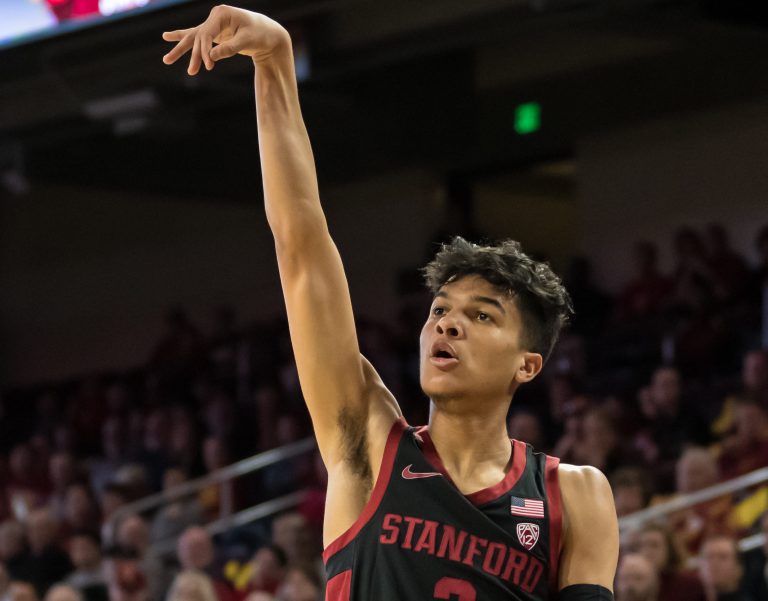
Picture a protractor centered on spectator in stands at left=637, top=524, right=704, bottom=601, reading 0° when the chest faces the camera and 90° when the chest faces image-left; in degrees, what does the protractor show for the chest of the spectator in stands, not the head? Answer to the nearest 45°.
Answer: approximately 45°

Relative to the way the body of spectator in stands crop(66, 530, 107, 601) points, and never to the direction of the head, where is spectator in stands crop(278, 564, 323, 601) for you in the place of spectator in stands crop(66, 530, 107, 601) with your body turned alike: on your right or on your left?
on your left

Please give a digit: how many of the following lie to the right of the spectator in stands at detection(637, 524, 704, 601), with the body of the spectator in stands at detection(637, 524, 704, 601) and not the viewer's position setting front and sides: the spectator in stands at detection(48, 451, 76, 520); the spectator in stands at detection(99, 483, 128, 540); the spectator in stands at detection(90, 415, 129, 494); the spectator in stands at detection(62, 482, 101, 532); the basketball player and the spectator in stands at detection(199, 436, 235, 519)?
5

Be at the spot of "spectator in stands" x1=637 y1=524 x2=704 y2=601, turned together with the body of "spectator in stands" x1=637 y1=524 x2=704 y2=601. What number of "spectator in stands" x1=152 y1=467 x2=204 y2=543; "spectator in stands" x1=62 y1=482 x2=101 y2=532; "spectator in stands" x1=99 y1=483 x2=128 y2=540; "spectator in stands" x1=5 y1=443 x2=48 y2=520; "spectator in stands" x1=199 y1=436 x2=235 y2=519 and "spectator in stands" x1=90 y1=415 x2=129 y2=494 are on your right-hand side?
6

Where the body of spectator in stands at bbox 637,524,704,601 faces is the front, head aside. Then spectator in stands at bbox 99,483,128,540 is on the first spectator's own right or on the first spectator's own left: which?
on the first spectator's own right

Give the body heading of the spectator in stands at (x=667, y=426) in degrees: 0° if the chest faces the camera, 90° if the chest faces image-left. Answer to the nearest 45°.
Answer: approximately 45°

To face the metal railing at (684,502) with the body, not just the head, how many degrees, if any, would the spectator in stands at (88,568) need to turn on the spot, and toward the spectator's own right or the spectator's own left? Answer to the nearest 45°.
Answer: approximately 90° to the spectator's own left

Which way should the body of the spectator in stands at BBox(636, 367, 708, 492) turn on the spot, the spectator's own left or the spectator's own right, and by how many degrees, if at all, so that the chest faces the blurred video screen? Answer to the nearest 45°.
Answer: approximately 45° to the spectator's own right

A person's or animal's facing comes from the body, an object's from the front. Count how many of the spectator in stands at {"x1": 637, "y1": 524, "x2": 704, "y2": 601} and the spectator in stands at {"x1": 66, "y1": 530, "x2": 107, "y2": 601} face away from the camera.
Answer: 0

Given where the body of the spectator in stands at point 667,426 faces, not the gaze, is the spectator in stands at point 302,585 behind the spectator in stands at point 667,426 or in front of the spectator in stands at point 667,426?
in front

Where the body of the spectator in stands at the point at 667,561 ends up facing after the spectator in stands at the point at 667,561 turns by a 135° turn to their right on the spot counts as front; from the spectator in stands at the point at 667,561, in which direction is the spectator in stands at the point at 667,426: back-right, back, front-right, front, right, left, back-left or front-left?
front

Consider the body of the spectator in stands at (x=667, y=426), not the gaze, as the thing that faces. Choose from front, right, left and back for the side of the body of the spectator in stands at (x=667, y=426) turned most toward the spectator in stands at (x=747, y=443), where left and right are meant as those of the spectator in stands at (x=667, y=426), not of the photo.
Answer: left
